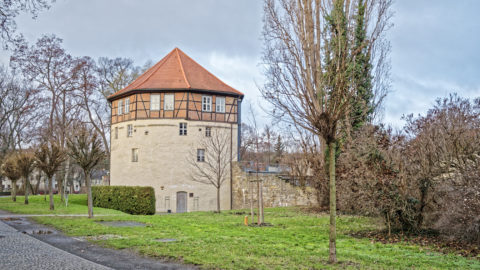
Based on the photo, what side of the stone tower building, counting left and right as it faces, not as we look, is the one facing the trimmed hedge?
front

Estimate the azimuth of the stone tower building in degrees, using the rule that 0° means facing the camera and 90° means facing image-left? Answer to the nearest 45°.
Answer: approximately 0°

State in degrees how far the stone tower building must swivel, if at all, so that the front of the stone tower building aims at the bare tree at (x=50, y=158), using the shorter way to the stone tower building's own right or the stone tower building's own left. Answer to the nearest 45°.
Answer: approximately 45° to the stone tower building's own right

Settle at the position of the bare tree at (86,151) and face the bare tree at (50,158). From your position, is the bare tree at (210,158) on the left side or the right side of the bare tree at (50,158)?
right

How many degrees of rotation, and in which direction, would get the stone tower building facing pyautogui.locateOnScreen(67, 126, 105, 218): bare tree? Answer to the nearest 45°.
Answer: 0° — it already faces it

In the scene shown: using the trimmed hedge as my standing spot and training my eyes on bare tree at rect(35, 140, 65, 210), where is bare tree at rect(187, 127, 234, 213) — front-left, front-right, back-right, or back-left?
back-right
